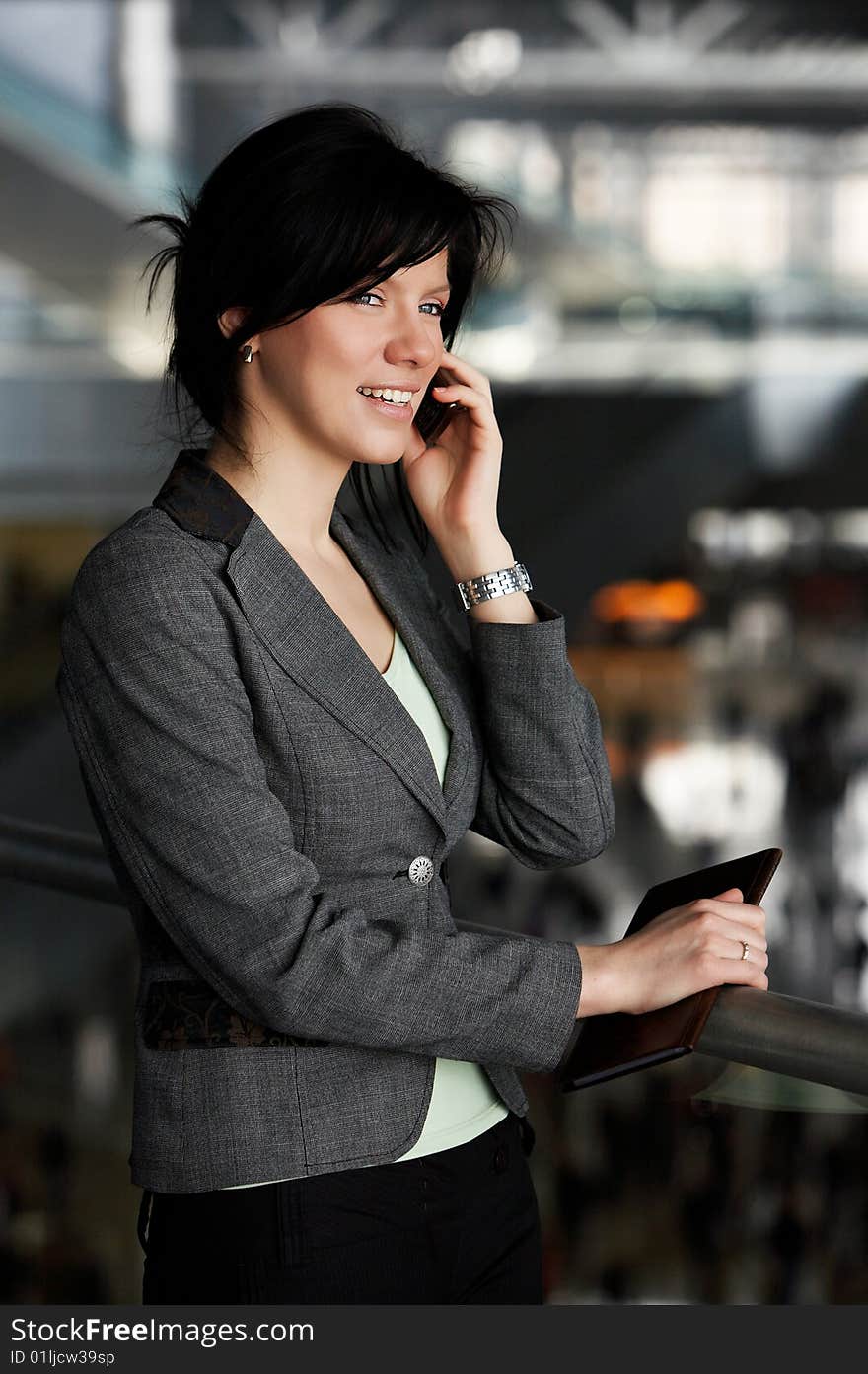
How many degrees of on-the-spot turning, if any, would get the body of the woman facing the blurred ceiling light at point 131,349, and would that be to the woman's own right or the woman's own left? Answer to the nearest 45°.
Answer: approximately 135° to the woman's own left

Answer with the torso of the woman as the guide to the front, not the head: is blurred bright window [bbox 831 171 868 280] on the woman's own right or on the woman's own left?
on the woman's own left

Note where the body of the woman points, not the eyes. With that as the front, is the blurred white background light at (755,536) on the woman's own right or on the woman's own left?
on the woman's own left

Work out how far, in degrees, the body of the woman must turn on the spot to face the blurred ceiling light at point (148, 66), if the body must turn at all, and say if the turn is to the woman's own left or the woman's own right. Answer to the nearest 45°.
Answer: approximately 135° to the woman's own left

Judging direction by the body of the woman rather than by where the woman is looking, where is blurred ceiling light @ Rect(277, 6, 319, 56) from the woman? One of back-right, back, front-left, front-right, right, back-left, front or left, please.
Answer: back-left

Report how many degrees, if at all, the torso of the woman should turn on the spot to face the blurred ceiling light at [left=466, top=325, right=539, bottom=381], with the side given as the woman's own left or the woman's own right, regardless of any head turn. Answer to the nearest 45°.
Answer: approximately 135° to the woman's own left

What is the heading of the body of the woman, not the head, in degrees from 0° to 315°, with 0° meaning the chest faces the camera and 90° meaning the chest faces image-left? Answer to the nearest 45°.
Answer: approximately 315°

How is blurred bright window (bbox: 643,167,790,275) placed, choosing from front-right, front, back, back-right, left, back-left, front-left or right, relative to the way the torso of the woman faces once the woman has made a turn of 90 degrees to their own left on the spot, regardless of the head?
front-left
